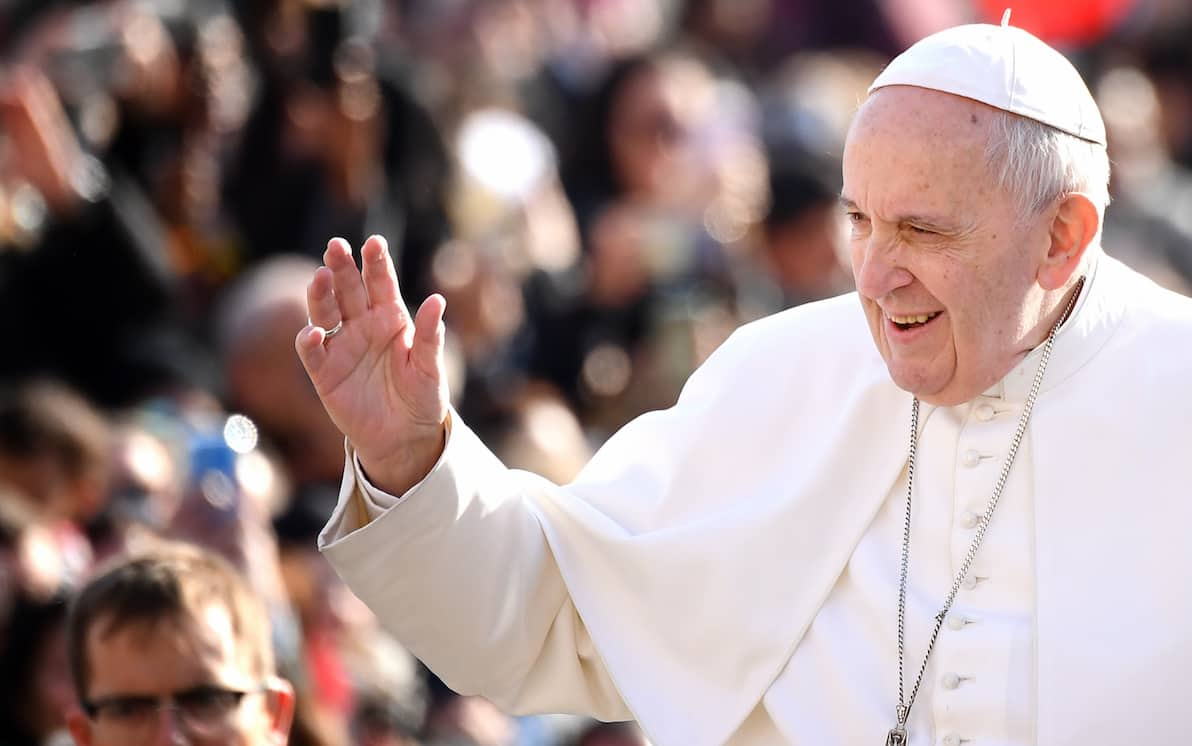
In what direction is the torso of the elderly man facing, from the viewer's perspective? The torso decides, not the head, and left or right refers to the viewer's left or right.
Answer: facing the viewer and to the left of the viewer

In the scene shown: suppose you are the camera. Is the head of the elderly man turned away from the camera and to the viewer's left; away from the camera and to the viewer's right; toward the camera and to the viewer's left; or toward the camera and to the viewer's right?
toward the camera and to the viewer's left

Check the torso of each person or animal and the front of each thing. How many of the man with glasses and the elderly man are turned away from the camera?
0

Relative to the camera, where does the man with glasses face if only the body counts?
toward the camera

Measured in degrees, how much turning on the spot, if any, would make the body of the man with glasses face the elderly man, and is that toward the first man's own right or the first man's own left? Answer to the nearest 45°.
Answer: approximately 90° to the first man's own left

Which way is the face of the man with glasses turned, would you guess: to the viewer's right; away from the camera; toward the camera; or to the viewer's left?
toward the camera
